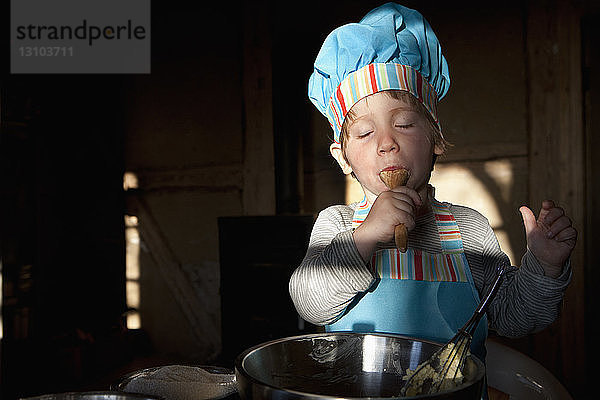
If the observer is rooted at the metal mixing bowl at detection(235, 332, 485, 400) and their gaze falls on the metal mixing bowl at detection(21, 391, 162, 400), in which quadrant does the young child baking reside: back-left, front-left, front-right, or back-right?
back-right

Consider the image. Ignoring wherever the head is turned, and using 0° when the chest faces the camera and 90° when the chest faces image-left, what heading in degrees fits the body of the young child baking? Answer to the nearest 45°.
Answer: approximately 0°
